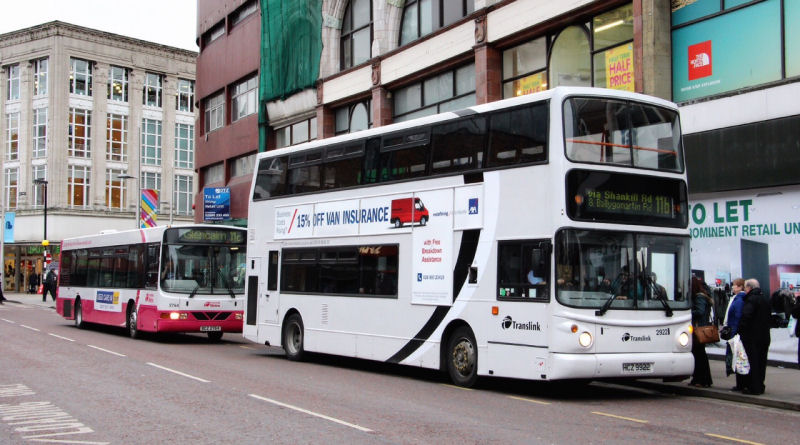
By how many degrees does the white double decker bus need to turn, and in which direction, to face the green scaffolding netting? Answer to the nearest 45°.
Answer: approximately 135° to its left

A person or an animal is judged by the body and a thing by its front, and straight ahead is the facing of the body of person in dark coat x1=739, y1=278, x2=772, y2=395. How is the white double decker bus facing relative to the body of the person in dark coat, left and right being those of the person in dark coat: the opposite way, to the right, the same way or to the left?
the opposite way

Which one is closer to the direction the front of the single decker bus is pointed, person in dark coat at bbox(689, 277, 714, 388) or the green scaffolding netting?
the person in dark coat

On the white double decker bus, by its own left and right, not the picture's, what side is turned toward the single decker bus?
back

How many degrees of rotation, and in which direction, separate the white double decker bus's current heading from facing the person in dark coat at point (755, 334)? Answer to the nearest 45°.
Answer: approximately 45° to its left

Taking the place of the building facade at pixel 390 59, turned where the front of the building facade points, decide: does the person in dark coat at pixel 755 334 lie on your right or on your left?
on your left

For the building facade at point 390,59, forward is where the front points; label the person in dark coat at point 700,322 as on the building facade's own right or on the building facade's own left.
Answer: on the building facade's own left

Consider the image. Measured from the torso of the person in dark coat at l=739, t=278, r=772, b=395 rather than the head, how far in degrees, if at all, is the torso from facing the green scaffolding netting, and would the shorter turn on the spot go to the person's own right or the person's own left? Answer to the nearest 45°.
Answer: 0° — they already face it

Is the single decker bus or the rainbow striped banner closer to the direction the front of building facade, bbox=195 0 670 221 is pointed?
the single decker bus

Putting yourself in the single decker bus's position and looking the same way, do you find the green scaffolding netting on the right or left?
on its left

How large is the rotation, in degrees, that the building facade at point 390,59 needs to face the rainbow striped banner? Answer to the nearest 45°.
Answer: approximately 90° to its right

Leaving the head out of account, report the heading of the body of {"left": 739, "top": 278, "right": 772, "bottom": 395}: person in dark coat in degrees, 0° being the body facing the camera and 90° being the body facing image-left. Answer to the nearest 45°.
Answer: approximately 135°

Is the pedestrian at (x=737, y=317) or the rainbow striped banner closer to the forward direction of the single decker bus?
the pedestrian
